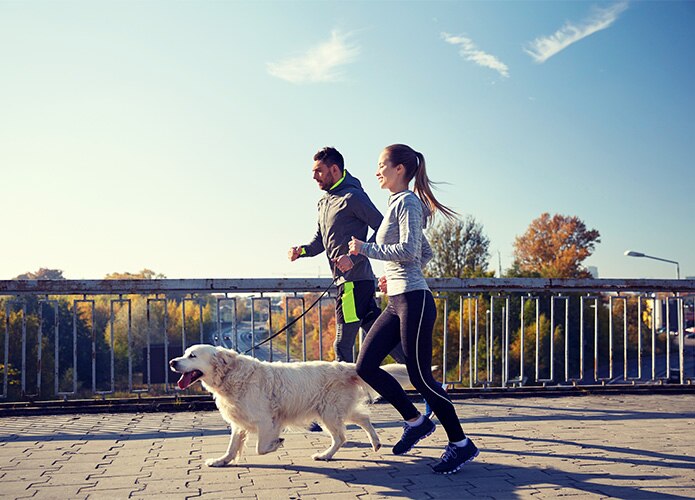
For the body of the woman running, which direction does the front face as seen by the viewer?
to the viewer's left

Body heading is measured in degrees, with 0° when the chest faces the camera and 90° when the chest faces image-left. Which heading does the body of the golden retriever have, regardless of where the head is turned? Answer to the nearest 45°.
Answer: approximately 90°

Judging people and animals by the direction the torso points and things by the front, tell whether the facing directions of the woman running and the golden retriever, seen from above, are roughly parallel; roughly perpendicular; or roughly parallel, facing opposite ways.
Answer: roughly parallel

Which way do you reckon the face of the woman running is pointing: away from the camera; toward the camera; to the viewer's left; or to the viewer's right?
to the viewer's left

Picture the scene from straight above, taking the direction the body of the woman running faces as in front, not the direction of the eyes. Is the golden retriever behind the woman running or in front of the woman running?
in front

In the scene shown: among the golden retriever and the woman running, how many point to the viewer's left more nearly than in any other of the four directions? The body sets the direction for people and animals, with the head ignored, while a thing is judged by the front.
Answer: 2

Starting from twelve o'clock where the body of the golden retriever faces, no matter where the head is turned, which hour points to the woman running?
The woman running is roughly at 7 o'clock from the golden retriever.
